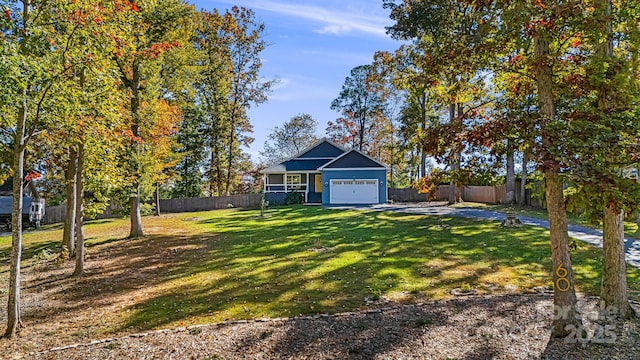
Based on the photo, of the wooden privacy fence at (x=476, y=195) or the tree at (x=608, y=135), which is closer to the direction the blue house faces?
the tree

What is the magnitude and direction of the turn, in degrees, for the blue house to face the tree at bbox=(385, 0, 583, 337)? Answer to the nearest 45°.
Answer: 0° — it already faces it

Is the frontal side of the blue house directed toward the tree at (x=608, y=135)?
yes

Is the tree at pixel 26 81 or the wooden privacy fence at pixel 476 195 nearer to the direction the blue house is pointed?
the tree

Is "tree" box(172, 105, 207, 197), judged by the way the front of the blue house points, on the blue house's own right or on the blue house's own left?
on the blue house's own right

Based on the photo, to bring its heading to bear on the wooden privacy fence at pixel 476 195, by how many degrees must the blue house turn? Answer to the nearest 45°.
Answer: approximately 90° to its left

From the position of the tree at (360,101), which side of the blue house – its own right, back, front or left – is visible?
back

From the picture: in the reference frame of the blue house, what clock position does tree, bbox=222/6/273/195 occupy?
The tree is roughly at 4 o'clock from the blue house.

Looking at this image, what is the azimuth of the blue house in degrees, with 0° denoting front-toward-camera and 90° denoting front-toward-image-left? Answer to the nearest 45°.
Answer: approximately 0°

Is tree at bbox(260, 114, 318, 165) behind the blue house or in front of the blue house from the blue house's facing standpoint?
behind
